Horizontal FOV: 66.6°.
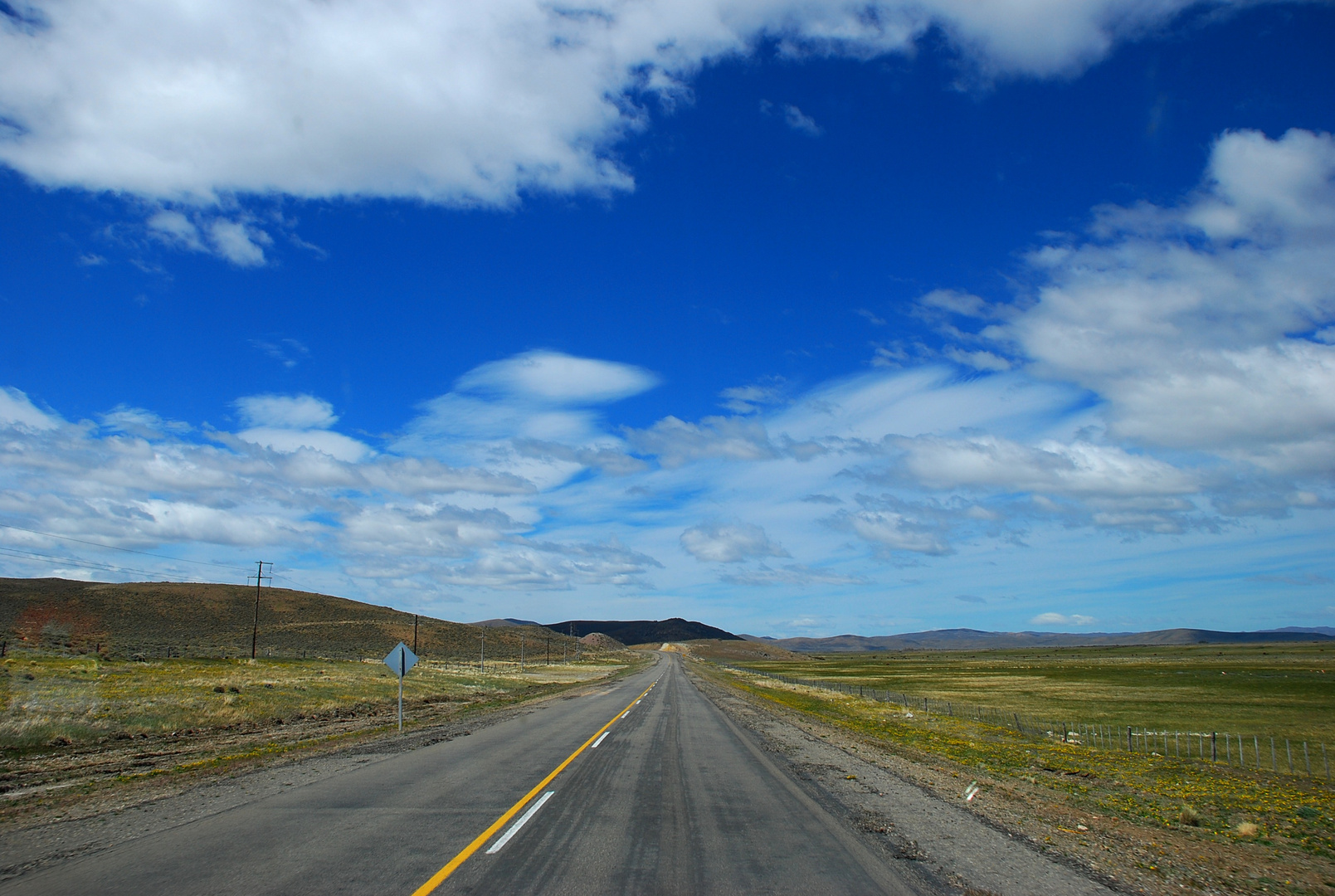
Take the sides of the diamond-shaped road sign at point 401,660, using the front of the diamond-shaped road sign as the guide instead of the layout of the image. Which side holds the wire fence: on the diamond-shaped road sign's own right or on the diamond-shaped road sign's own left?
on the diamond-shaped road sign's own right

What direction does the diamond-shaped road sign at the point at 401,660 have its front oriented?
away from the camera
